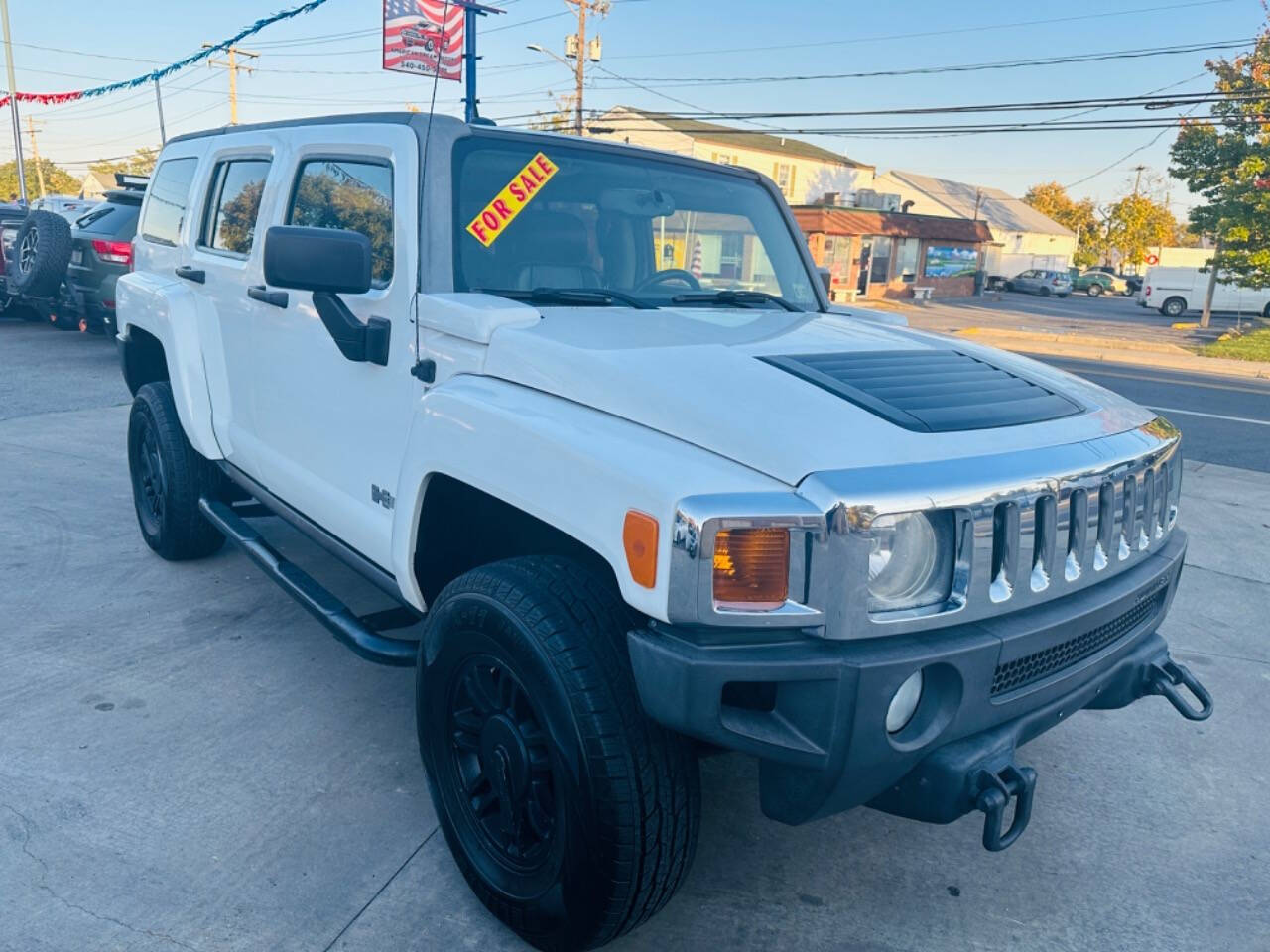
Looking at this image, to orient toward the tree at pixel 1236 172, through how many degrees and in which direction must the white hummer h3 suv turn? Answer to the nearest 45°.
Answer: approximately 90° to its left

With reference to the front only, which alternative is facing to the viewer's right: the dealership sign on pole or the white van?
the white van

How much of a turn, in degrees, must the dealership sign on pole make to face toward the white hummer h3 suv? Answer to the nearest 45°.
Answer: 0° — it already faces it

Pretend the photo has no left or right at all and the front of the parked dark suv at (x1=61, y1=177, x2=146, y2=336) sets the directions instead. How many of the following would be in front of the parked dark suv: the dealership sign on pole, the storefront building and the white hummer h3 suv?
2

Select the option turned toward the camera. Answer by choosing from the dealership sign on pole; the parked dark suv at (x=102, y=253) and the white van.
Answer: the dealership sign on pole

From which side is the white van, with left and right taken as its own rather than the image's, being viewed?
right

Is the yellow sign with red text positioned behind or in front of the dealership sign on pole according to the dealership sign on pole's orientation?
in front

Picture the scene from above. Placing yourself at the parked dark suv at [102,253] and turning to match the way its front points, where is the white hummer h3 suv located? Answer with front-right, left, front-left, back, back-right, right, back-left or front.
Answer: back-right

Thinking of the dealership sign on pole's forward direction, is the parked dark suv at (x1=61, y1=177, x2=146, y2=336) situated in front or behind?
in front

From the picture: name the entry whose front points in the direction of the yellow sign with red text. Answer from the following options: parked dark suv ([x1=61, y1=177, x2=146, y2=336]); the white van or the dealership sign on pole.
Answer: the dealership sign on pole

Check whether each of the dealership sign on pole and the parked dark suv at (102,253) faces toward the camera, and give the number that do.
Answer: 1

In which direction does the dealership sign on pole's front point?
toward the camera

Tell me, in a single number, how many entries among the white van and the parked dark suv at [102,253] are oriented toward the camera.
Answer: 0

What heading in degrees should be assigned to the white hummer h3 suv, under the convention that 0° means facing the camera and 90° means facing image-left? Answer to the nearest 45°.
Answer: approximately 315°
